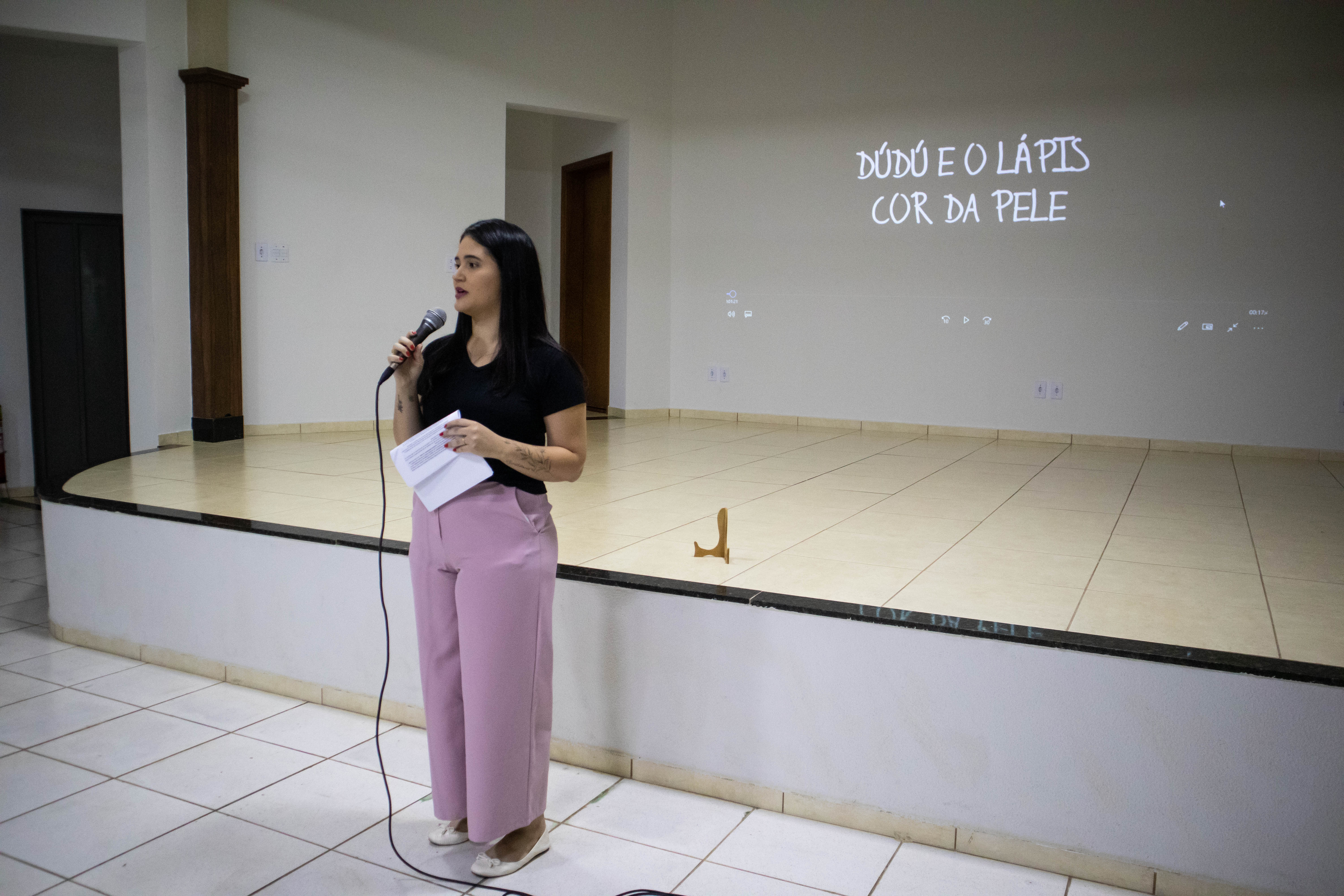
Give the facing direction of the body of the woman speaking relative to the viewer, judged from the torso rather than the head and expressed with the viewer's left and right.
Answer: facing the viewer and to the left of the viewer

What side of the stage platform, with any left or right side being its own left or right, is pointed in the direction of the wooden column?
right

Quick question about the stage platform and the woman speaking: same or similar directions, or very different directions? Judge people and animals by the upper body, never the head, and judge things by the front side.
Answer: same or similar directions

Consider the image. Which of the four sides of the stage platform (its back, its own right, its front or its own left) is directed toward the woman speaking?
front

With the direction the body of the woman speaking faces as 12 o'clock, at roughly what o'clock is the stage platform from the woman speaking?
The stage platform is roughly at 6 o'clock from the woman speaking.

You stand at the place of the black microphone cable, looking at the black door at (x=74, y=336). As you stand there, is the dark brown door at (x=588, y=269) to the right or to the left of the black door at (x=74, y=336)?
right

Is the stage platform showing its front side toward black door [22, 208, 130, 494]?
no

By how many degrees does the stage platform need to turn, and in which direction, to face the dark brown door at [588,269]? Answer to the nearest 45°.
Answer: approximately 135° to its right

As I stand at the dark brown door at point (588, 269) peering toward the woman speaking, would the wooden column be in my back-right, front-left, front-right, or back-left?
front-right

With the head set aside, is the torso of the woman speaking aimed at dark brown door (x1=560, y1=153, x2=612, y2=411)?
no

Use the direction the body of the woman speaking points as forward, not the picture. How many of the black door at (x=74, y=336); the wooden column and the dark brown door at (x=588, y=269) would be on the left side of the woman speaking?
0

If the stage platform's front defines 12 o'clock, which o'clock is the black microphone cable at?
The black microphone cable is roughly at 12 o'clock from the stage platform.

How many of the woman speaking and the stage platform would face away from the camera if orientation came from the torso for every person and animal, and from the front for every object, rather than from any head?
0

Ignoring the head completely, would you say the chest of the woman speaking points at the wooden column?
no

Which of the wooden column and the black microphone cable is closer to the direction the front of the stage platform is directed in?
the black microphone cable
